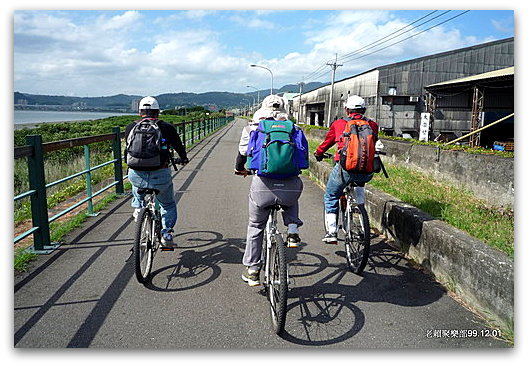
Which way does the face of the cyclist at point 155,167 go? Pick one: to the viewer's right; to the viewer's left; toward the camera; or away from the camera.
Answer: away from the camera

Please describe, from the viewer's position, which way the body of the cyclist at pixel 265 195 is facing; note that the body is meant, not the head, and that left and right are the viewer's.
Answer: facing away from the viewer

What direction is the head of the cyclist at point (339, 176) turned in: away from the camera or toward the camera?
away from the camera

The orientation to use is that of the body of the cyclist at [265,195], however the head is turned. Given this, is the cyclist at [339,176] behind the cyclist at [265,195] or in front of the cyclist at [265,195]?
in front

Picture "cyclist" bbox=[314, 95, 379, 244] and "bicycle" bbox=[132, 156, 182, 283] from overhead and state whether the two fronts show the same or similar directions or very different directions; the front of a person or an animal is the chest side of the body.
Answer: same or similar directions

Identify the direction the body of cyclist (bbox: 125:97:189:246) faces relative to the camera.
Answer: away from the camera

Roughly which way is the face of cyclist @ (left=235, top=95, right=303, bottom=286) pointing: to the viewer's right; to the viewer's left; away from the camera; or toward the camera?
away from the camera

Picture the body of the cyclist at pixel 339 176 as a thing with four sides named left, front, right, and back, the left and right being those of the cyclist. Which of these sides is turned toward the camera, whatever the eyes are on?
back

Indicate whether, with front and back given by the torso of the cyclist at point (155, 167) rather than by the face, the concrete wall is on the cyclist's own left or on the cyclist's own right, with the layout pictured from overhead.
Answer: on the cyclist's own right

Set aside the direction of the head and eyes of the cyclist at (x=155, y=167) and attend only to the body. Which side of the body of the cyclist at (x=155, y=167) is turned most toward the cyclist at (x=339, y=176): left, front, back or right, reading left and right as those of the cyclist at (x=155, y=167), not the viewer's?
right

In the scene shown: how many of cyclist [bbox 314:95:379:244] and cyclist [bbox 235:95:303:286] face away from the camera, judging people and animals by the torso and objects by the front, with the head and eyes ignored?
2

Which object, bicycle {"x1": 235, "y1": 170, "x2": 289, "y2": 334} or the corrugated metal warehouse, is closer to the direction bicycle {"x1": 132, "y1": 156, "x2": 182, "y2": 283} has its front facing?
the corrugated metal warehouse

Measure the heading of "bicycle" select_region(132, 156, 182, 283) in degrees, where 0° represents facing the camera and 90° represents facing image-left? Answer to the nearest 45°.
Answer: approximately 180°
